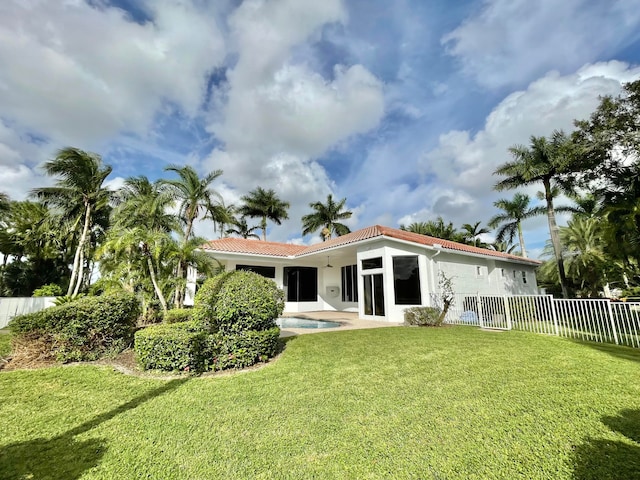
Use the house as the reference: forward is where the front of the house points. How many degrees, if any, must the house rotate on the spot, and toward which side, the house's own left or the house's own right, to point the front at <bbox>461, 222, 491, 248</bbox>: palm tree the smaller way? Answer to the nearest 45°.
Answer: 0° — it already faces it

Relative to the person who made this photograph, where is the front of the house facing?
facing away from the viewer and to the right of the viewer

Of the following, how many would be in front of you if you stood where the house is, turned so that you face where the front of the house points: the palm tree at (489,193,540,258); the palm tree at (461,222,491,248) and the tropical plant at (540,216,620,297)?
3

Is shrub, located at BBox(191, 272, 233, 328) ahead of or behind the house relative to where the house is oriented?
behind

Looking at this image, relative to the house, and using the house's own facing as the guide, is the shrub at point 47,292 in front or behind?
behind

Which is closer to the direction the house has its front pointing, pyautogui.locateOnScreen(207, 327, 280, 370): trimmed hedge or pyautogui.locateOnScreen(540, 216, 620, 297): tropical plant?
the tropical plant

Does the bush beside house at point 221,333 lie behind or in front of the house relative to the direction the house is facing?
behind
